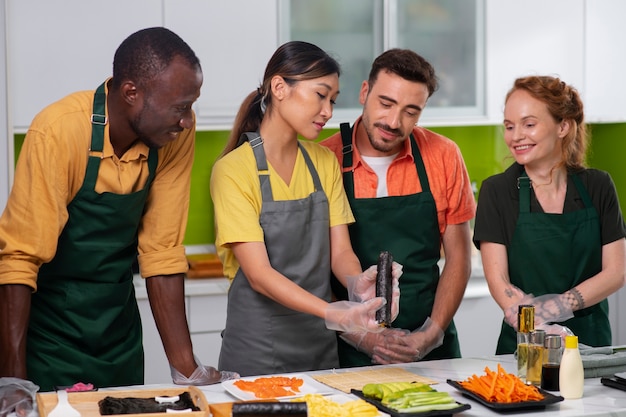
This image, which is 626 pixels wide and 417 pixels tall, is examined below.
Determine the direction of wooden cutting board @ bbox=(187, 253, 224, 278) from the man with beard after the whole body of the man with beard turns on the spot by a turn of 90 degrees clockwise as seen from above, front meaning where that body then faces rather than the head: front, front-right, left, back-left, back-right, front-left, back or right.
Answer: front-right

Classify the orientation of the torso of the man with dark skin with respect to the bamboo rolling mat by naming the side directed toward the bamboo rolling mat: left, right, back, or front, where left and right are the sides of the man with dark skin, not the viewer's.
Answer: front

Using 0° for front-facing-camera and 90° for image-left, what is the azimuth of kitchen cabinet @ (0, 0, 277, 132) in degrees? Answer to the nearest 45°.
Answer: approximately 0°

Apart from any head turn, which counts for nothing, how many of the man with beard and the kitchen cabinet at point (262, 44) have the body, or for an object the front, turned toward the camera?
2

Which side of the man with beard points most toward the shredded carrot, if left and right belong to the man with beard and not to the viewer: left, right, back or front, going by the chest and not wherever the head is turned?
front

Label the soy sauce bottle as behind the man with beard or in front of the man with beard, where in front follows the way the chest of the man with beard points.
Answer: in front

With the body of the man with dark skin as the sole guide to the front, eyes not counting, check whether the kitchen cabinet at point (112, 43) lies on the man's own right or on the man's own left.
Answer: on the man's own left

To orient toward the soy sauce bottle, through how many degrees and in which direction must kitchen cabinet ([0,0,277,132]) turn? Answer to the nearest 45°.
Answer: approximately 45° to its left

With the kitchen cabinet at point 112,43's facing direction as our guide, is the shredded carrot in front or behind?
in front

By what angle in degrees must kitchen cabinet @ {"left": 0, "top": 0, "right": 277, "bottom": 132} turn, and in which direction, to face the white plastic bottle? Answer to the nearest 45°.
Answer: approximately 45° to its left

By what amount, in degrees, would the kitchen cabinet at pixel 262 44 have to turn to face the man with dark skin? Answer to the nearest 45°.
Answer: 0° — it already faces them
